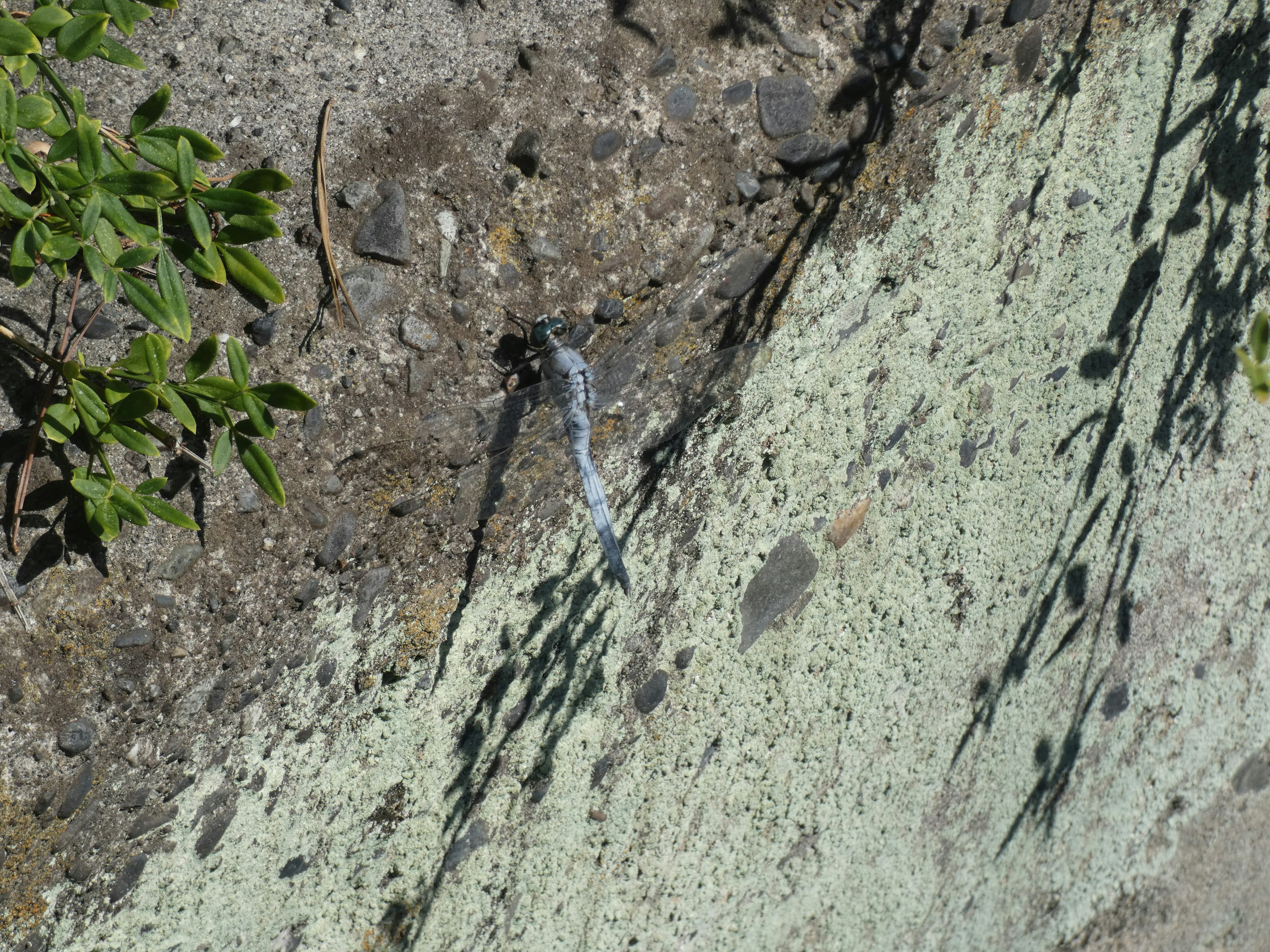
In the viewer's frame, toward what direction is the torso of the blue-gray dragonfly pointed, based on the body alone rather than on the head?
away from the camera
